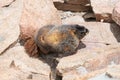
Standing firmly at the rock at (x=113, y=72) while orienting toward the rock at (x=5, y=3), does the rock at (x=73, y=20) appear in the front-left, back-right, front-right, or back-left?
front-right

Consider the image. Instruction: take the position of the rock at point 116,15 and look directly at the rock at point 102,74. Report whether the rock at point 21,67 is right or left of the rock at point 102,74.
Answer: right

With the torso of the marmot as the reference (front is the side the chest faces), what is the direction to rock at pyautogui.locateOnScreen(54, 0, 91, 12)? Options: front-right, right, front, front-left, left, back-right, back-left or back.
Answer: left

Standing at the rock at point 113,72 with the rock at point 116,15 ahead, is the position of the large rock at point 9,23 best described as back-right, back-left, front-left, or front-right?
front-left

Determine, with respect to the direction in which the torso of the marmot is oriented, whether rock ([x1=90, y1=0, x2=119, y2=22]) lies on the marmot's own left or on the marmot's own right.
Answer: on the marmot's own left

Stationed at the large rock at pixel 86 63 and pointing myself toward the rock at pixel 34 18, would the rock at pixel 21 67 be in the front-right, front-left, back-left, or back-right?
front-left

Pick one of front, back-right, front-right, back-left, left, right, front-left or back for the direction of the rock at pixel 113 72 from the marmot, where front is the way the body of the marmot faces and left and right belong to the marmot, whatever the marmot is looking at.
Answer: front-right

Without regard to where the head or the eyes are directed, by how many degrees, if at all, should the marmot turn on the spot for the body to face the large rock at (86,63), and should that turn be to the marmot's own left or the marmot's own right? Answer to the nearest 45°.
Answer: approximately 45° to the marmot's own right

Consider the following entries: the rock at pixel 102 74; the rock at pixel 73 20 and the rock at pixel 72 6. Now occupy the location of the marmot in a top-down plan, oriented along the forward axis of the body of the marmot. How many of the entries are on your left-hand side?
2

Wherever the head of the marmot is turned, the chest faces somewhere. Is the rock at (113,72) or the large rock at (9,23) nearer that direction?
the rock

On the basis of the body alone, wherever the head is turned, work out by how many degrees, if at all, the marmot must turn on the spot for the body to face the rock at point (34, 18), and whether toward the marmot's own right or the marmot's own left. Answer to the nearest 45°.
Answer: approximately 135° to the marmot's own left

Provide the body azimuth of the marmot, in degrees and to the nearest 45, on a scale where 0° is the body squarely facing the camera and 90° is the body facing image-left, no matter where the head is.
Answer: approximately 270°

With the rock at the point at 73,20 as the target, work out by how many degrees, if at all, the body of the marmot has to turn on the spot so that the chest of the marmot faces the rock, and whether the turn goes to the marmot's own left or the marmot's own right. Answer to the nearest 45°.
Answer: approximately 90° to the marmot's own left

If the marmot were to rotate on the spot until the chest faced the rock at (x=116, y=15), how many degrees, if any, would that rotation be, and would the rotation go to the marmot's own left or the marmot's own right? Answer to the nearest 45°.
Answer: approximately 45° to the marmot's own left
